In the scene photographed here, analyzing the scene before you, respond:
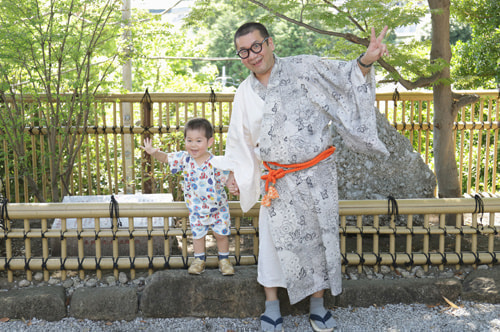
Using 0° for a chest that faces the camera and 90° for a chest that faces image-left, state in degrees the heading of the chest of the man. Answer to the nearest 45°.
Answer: approximately 0°

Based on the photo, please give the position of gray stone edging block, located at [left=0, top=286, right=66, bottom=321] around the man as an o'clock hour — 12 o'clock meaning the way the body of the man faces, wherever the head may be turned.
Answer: The gray stone edging block is roughly at 3 o'clock from the man.

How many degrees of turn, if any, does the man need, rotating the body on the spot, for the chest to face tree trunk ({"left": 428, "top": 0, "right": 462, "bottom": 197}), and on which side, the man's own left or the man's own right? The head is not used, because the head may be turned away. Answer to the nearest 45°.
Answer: approximately 135° to the man's own left

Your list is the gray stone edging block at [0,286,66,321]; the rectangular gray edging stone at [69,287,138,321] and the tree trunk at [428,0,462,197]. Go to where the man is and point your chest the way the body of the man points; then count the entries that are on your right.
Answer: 2

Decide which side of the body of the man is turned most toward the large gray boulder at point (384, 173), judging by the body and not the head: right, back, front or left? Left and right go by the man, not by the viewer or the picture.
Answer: back

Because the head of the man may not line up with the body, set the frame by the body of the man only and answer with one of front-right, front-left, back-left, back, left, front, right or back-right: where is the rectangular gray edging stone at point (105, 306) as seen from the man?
right
